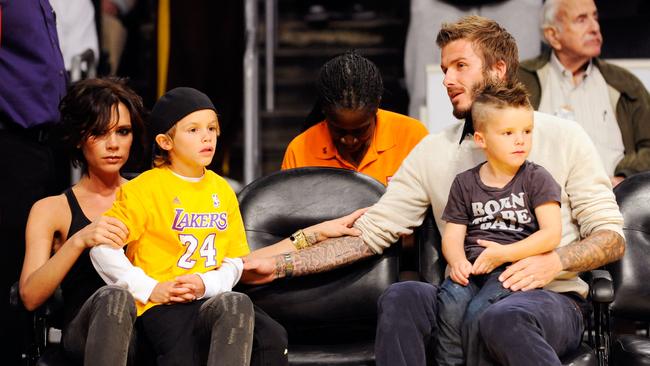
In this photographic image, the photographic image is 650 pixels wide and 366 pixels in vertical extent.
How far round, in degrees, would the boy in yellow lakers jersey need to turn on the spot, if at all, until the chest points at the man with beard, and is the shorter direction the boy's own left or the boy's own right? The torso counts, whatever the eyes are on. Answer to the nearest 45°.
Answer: approximately 45° to the boy's own left

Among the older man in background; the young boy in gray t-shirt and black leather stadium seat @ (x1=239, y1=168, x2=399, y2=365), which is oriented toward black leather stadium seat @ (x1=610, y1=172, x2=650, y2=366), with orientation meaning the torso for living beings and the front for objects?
the older man in background

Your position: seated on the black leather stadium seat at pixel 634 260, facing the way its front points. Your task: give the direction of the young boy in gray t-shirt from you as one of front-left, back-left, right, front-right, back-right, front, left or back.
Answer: front-right

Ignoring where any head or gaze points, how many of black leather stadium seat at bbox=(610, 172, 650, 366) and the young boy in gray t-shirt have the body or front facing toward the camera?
2

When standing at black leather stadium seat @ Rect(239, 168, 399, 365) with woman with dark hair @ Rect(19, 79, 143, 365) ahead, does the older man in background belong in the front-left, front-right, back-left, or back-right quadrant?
back-right

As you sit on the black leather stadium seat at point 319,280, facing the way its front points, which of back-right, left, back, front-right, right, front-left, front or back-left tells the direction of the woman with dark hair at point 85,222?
right

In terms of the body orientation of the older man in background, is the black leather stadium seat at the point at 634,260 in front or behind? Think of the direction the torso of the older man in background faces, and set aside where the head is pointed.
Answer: in front

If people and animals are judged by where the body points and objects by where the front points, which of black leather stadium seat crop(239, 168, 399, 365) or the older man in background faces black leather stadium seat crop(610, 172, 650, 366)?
the older man in background

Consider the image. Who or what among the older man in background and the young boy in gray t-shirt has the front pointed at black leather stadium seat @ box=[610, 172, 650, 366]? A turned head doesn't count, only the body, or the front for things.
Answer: the older man in background

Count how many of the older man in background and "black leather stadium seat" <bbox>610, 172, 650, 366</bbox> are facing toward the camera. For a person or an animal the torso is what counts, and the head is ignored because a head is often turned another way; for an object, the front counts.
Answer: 2

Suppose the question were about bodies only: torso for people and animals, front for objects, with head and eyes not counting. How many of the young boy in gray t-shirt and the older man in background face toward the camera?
2

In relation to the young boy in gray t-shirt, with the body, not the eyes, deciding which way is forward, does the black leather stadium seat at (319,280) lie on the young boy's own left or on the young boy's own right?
on the young boy's own right
